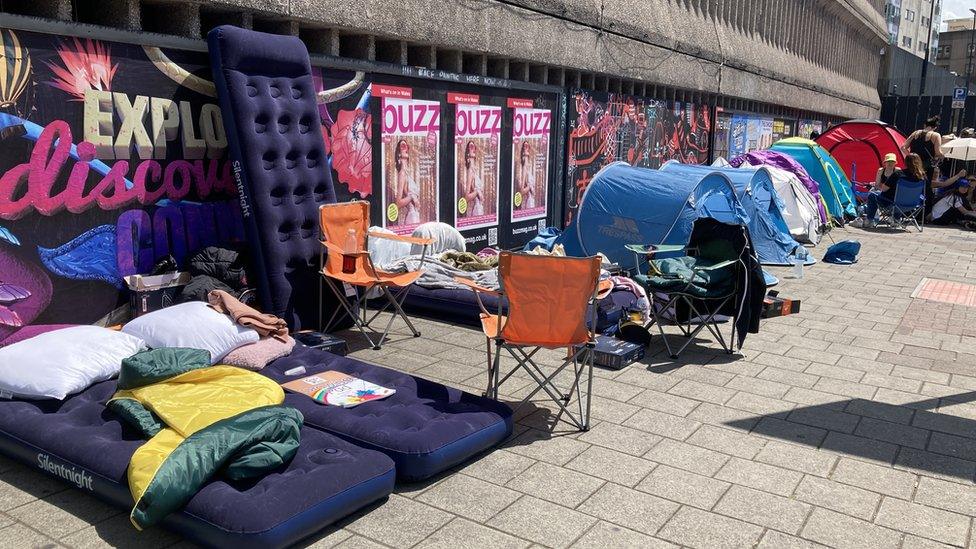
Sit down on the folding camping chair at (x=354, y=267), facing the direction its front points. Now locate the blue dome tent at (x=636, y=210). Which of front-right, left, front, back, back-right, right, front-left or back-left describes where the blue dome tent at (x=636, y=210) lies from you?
left

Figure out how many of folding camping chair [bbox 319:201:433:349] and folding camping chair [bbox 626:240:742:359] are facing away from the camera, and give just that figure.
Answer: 0

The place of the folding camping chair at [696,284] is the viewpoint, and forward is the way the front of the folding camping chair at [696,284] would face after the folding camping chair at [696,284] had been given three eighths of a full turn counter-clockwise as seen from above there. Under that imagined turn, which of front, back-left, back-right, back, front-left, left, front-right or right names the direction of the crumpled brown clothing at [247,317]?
back-right

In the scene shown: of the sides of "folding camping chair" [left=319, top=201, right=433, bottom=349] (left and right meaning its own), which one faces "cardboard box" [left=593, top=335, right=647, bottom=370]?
front

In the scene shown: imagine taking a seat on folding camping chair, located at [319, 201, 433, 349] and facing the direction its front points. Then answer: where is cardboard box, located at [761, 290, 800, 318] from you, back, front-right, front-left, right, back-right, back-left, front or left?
front-left

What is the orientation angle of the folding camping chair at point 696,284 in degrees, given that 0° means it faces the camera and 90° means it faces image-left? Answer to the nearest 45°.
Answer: approximately 45°

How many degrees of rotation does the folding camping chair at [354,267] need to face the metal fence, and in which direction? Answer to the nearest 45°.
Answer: approximately 90° to its left

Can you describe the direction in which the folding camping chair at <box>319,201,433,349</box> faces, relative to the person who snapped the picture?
facing the viewer and to the right of the viewer

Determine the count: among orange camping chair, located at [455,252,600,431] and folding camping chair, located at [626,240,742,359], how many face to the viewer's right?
0

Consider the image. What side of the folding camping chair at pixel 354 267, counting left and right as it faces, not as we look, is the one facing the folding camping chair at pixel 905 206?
left

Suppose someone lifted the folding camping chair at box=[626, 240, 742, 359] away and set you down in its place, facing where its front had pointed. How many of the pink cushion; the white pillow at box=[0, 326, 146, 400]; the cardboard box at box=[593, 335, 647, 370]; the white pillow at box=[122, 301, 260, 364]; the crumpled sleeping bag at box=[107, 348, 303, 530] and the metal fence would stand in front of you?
5

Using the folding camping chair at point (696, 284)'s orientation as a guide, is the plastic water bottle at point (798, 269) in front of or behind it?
behind

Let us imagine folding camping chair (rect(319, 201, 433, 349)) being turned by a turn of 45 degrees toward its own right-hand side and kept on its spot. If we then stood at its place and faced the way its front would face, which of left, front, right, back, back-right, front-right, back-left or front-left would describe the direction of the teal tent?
back-left

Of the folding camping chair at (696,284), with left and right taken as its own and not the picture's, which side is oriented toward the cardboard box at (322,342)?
front
